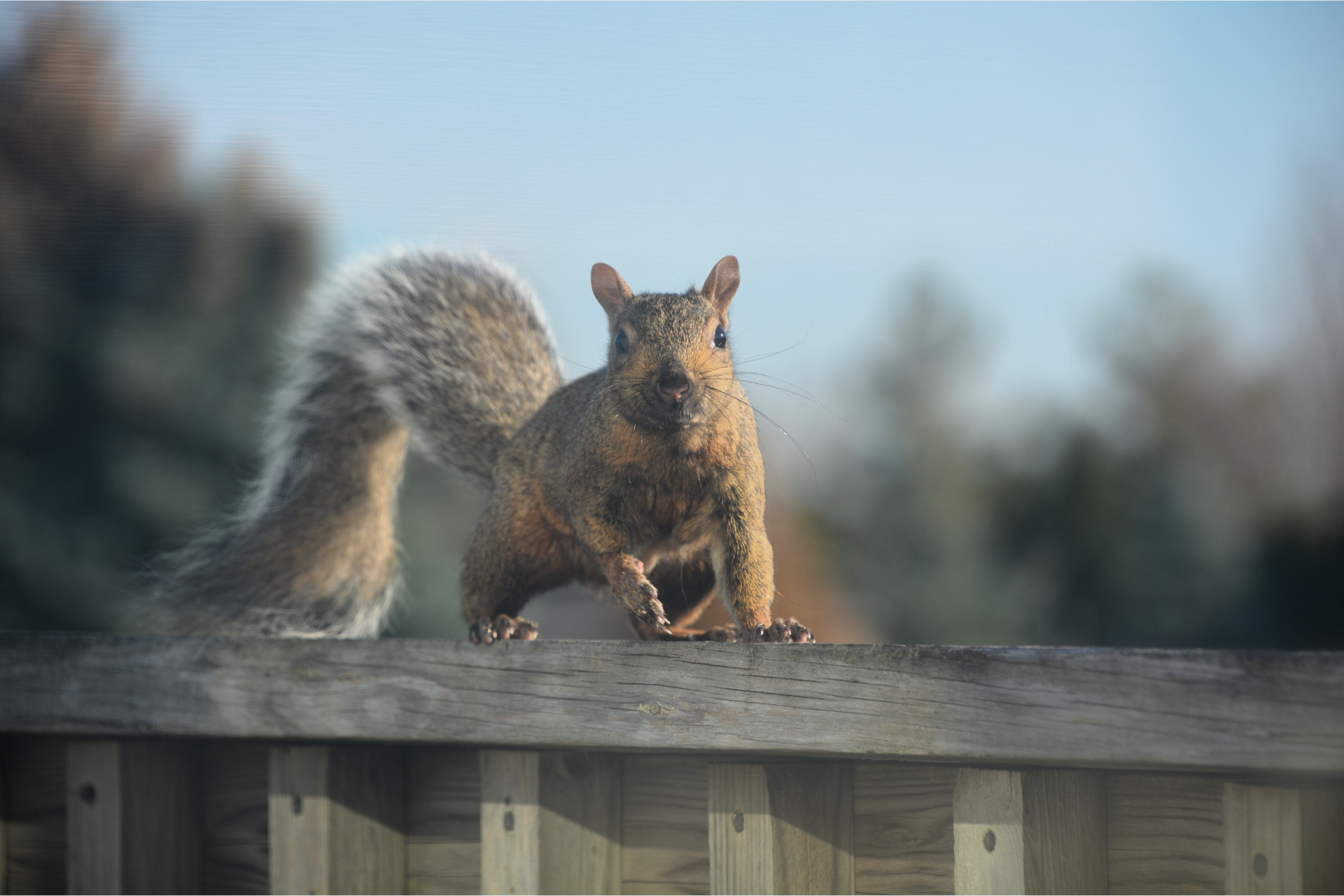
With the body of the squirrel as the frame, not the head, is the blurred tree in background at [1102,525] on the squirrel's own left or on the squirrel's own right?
on the squirrel's own left

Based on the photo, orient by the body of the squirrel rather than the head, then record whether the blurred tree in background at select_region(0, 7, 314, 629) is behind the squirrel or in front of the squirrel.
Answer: behind

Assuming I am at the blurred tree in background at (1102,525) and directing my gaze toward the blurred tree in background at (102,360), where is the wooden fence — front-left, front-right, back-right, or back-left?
front-left
